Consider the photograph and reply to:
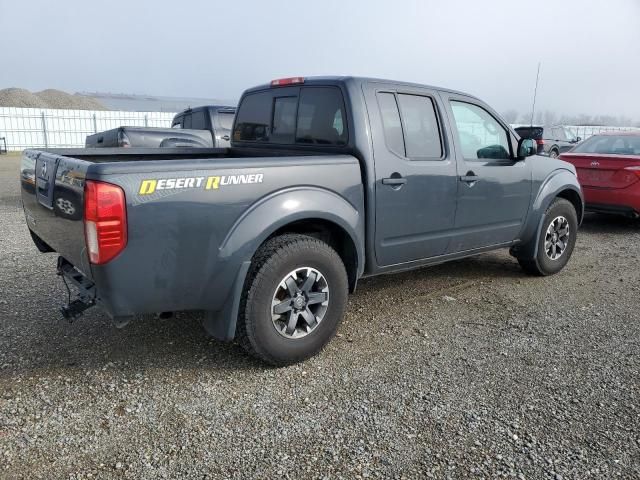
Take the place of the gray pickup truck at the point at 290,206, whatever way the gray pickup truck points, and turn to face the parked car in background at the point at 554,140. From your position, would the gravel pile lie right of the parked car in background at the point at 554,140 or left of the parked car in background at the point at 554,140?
left

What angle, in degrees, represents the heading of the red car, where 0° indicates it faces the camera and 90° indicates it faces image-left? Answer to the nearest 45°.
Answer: approximately 225°

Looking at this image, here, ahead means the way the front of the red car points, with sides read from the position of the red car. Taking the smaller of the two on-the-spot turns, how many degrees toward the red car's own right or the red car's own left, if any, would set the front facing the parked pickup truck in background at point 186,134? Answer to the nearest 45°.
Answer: approximately 135° to the red car's own left

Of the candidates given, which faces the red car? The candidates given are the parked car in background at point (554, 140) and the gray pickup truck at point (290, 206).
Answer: the gray pickup truck

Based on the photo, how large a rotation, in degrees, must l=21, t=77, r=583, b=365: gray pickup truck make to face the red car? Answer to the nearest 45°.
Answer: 0° — it already faces it

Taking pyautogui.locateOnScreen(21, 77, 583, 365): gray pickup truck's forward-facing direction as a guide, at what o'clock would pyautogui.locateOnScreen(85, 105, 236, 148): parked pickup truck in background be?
The parked pickup truck in background is roughly at 10 o'clock from the gray pickup truck.

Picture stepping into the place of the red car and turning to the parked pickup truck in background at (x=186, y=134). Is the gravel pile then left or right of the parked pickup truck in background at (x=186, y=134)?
right

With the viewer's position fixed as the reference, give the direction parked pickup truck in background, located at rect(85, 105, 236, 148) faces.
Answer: facing away from the viewer and to the right of the viewer
